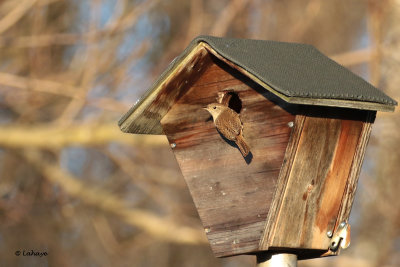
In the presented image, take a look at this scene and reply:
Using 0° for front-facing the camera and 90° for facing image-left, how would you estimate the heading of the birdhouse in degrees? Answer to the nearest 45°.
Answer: approximately 45°
